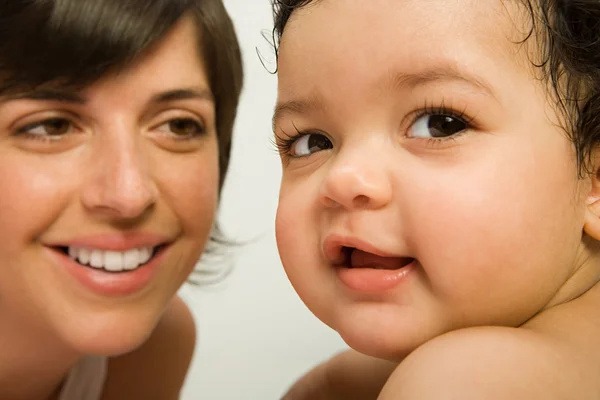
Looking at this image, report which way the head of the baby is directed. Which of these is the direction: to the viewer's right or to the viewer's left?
to the viewer's left

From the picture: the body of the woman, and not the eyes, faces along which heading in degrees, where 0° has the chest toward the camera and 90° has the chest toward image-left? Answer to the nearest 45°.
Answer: approximately 315°
